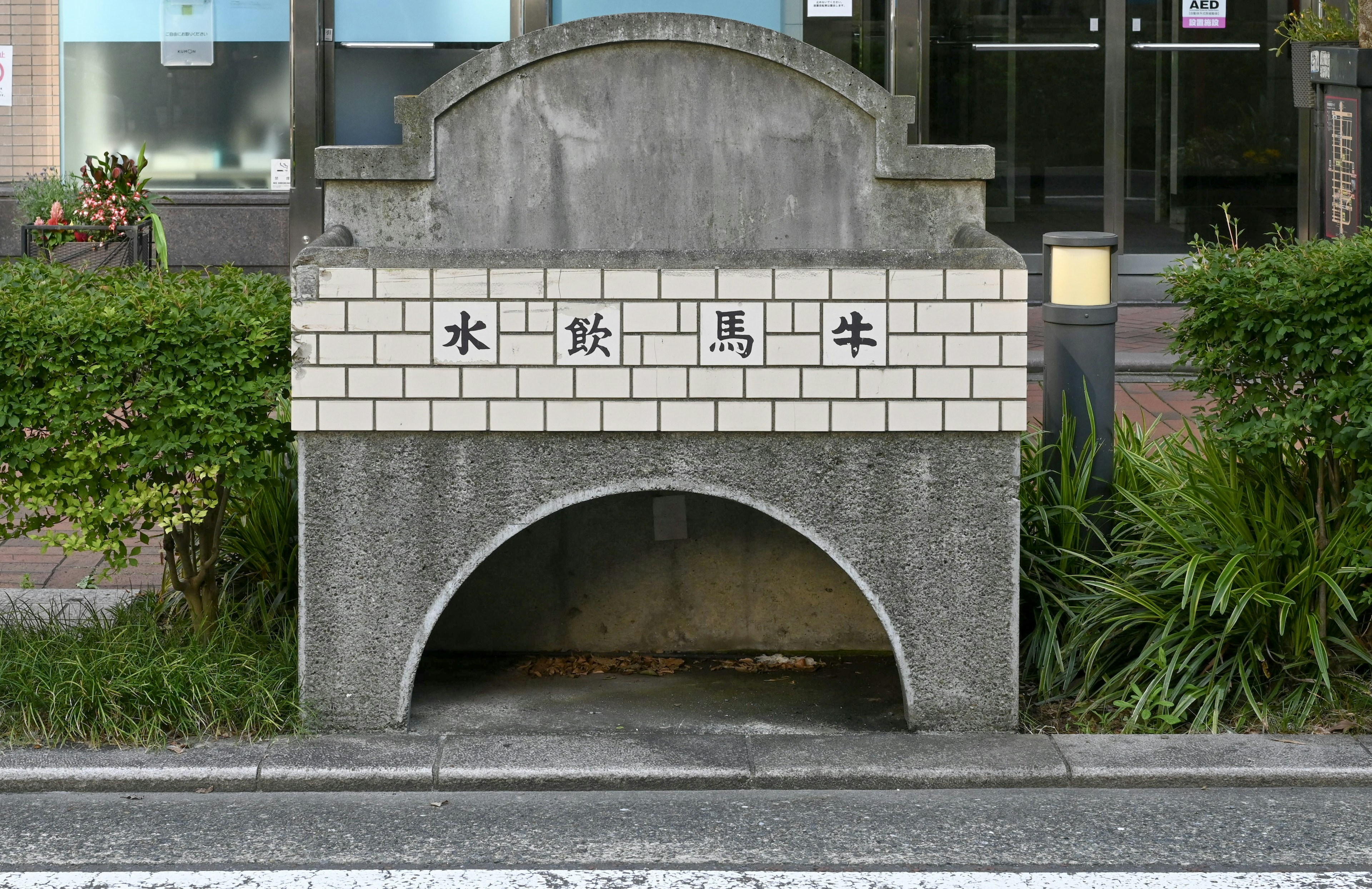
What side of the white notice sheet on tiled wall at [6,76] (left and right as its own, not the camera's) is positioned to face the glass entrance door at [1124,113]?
left

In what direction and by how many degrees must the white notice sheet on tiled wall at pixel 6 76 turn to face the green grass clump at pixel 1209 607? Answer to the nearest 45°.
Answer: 0° — it already faces it

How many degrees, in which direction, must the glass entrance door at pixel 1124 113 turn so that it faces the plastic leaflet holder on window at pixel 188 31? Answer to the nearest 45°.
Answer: approximately 90° to its right

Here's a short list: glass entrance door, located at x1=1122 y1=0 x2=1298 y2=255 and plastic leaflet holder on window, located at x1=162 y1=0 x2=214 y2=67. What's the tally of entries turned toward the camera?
2

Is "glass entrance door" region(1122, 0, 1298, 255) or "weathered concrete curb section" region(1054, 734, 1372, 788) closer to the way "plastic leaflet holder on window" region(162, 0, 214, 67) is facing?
the weathered concrete curb section

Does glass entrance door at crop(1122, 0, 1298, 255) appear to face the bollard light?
yes

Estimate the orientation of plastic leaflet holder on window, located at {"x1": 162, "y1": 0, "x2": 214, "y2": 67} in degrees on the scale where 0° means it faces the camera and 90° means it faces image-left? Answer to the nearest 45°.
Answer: approximately 0°

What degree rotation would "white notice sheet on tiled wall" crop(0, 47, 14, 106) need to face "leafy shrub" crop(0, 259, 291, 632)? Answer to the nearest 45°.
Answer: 0° — it already faces it
